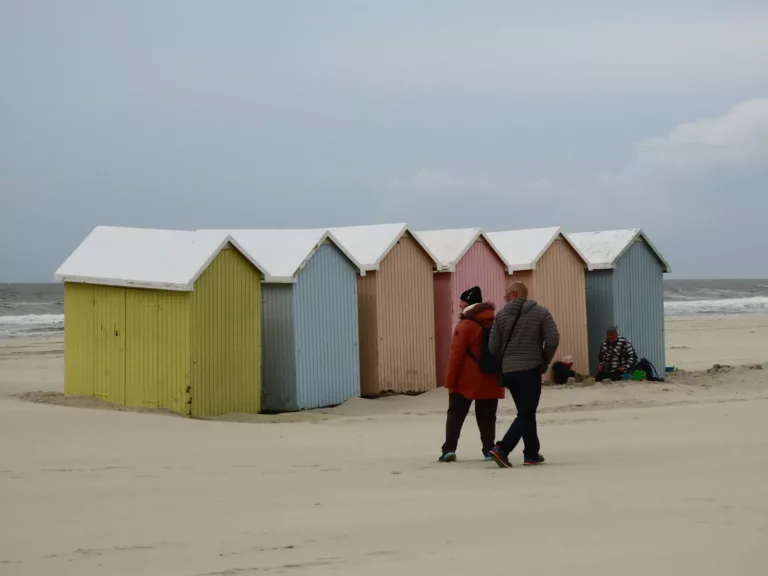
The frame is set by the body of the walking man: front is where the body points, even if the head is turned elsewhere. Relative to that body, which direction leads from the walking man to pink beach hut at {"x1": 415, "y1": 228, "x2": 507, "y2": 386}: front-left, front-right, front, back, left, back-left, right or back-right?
front

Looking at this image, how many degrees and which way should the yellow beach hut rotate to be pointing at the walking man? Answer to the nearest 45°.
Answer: approximately 90° to its left

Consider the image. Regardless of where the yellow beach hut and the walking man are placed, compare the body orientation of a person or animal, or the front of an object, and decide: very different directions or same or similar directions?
very different directions

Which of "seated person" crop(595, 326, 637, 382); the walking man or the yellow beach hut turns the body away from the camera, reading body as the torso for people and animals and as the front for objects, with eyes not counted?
the walking man

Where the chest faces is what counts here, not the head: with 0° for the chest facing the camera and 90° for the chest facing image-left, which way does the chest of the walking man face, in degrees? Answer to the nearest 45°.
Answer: approximately 180°

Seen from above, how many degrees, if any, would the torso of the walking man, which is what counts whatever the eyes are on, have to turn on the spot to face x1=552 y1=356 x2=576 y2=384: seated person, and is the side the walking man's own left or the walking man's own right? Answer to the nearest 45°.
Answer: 0° — they already face them

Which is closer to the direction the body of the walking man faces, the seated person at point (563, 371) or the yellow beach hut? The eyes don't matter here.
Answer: the seated person

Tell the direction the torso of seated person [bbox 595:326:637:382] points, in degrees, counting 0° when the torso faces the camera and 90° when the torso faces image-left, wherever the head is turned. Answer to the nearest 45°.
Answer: approximately 45°

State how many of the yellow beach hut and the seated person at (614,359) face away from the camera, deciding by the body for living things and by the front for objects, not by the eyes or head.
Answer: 0
